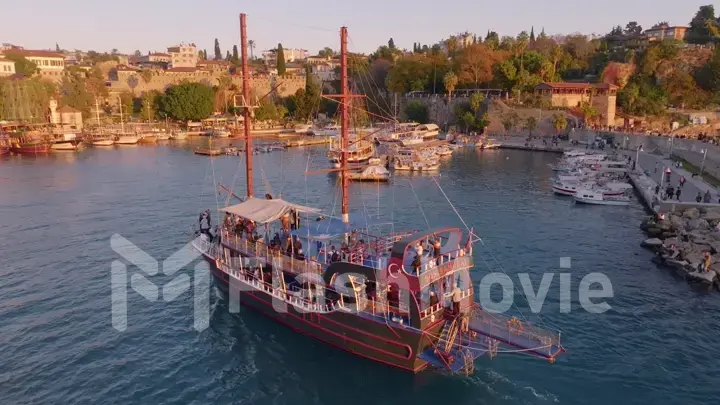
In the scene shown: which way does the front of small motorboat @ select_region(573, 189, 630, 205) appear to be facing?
to the viewer's left

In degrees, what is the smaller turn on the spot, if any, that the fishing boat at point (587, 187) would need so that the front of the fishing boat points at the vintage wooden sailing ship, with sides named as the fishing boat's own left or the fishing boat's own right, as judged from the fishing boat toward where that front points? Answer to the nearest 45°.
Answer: approximately 90° to the fishing boat's own left

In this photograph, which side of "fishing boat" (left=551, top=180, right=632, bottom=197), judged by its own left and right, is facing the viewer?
left

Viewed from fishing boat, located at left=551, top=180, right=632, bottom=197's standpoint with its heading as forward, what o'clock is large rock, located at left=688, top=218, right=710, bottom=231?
The large rock is roughly at 8 o'clock from the fishing boat.

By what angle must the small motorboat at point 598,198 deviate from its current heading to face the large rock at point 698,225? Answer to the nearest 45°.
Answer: approximately 135° to its left

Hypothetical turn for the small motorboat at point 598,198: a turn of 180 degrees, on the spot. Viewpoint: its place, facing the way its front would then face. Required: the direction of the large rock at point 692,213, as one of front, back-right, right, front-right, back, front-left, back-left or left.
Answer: front-right

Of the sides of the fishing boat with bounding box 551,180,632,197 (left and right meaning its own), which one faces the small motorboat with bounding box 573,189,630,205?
left
